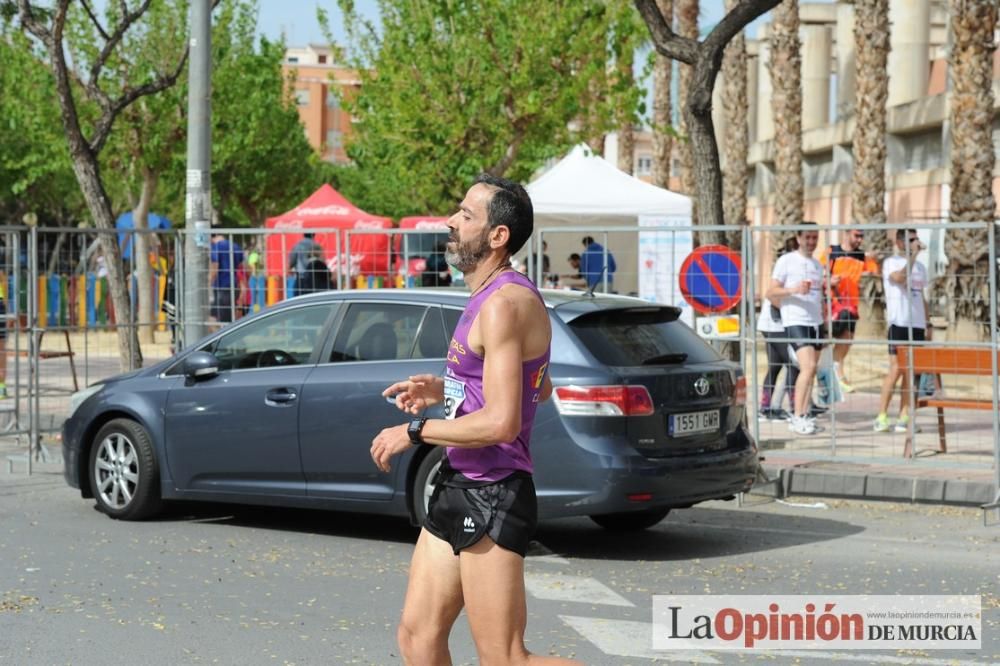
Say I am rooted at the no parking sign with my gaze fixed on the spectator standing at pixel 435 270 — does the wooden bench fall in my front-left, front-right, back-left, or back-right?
back-right

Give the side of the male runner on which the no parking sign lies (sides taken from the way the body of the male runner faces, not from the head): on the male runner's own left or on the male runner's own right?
on the male runner's own right

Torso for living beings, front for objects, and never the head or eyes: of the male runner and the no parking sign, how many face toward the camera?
1

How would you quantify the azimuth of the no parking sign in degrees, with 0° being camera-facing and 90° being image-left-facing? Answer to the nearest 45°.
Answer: approximately 0°

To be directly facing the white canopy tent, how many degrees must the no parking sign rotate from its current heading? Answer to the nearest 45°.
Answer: approximately 180°

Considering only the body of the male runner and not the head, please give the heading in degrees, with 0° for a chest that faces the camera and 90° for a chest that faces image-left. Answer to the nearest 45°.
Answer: approximately 90°

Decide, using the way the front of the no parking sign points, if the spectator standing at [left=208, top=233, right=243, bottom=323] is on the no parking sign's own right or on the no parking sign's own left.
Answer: on the no parking sign's own right

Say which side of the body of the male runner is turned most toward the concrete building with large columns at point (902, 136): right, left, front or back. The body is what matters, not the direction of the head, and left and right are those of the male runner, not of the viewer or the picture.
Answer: right

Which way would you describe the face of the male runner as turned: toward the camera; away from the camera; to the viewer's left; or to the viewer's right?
to the viewer's left

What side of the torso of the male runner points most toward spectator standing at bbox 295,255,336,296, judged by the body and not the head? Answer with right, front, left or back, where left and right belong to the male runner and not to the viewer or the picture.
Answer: right

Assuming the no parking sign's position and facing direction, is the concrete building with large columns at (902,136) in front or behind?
behind
